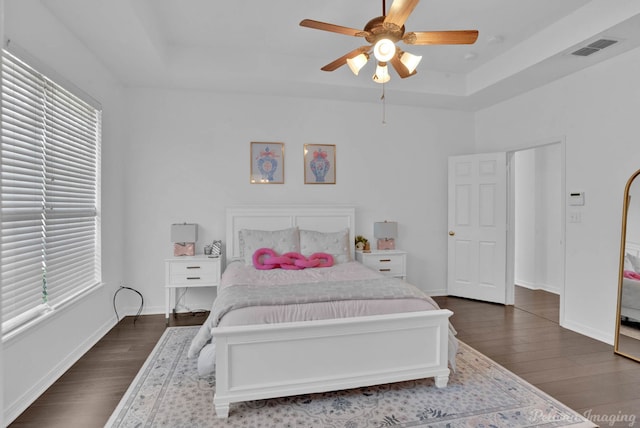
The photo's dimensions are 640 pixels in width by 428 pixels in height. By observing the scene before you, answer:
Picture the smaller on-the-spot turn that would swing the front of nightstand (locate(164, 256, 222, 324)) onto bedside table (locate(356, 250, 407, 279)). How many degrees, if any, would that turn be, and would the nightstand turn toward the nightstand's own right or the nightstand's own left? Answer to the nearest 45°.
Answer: approximately 90° to the nightstand's own left

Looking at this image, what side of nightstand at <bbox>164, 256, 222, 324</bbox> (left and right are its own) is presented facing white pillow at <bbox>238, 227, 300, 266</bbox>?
left

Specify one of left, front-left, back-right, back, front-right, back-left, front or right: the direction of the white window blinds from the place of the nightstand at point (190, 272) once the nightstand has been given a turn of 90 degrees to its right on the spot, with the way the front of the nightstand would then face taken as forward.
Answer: front-left

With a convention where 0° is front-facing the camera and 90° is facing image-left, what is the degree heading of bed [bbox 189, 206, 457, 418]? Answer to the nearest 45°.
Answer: approximately 0°

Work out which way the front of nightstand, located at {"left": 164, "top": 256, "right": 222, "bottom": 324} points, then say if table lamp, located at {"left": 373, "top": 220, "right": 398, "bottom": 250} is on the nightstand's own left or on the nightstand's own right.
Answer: on the nightstand's own left

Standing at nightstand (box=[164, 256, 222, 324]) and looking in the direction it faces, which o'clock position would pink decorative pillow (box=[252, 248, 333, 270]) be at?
The pink decorative pillow is roughly at 10 o'clock from the nightstand.

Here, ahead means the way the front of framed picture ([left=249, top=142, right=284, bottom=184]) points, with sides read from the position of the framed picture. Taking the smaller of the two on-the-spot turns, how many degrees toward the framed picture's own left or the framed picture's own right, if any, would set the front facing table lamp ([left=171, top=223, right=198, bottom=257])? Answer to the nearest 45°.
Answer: approximately 90° to the framed picture's own right

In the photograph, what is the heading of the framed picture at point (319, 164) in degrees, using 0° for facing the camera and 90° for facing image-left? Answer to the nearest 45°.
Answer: approximately 0°

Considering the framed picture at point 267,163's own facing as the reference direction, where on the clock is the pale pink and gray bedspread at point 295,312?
The pale pink and gray bedspread is roughly at 12 o'clock from the framed picture.

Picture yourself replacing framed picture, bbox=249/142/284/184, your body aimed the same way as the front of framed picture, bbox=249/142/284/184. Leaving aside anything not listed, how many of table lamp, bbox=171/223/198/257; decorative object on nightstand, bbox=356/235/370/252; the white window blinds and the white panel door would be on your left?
2
